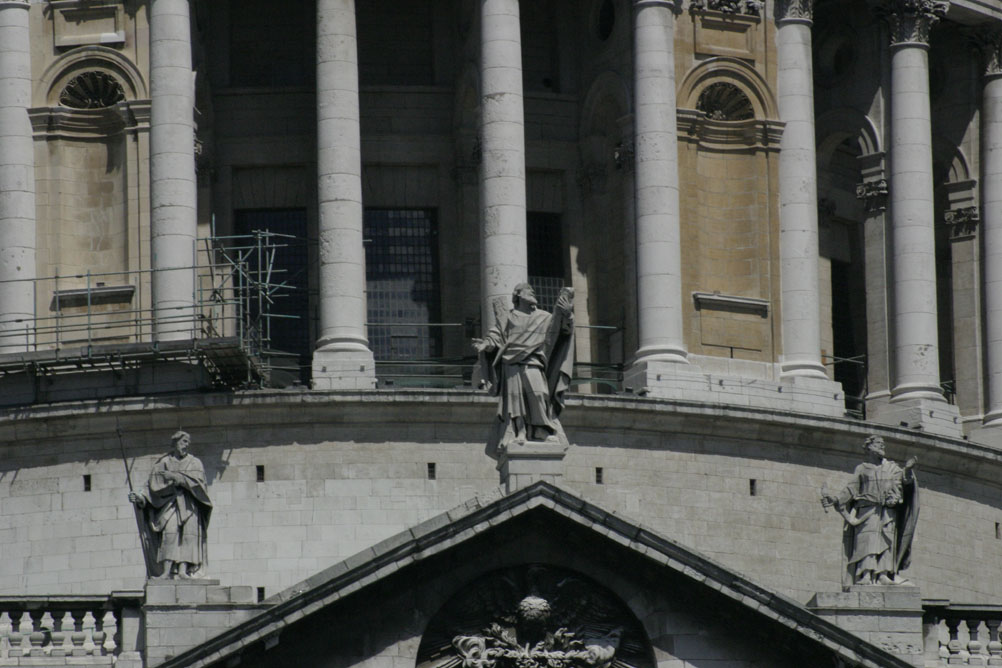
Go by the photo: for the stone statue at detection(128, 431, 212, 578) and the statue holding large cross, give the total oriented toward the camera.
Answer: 2

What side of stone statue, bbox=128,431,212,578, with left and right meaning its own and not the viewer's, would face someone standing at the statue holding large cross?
left

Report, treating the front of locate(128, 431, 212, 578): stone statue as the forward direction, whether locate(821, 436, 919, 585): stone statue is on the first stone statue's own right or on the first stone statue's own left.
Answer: on the first stone statue's own left

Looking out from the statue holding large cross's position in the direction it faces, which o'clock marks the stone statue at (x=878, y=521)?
The stone statue is roughly at 9 o'clock from the statue holding large cross.
